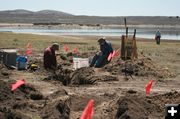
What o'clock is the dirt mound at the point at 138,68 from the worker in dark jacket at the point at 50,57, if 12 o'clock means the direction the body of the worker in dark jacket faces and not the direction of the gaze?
The dirt mound is roughly at 12 o'clock from the worker in dark jacket.

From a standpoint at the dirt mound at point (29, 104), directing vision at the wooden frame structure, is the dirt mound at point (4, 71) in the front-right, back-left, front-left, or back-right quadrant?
front-left

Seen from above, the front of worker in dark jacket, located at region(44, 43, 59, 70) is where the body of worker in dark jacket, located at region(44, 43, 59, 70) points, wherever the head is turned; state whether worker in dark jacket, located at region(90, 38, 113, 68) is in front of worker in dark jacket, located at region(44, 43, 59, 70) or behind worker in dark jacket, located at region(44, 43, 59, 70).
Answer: in front

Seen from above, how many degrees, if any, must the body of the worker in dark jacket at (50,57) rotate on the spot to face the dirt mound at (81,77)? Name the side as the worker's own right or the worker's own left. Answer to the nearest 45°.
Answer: approximately 45° to the worker's own right

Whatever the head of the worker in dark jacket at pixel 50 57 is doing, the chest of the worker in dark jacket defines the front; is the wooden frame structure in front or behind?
in front

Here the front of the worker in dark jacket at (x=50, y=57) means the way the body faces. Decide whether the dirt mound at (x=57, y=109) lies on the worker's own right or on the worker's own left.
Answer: on the worker's own right

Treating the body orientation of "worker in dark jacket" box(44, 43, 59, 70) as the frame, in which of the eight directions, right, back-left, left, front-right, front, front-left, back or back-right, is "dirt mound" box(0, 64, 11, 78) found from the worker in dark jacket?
back

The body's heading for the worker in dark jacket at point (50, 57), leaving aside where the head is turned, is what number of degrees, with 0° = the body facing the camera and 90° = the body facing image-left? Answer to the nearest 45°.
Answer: approximately 270°

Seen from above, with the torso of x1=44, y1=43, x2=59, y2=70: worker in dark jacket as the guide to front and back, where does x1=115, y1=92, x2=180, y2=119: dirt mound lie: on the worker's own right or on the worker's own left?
on the worker's own right

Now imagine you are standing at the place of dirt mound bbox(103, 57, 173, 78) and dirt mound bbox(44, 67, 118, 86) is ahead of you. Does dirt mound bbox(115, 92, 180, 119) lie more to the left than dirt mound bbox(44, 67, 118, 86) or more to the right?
left

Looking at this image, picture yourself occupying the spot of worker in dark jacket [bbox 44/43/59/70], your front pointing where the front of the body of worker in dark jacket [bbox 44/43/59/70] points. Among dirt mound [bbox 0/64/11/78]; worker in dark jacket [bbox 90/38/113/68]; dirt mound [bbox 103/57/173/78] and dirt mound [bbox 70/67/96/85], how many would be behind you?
1

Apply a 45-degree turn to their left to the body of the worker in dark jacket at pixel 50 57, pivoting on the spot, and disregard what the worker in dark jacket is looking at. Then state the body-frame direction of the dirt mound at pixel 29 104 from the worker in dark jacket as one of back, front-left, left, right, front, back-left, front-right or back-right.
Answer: back-right
